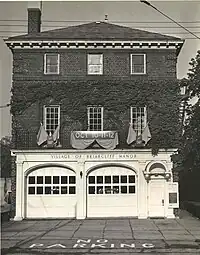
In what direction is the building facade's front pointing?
toward the camera
